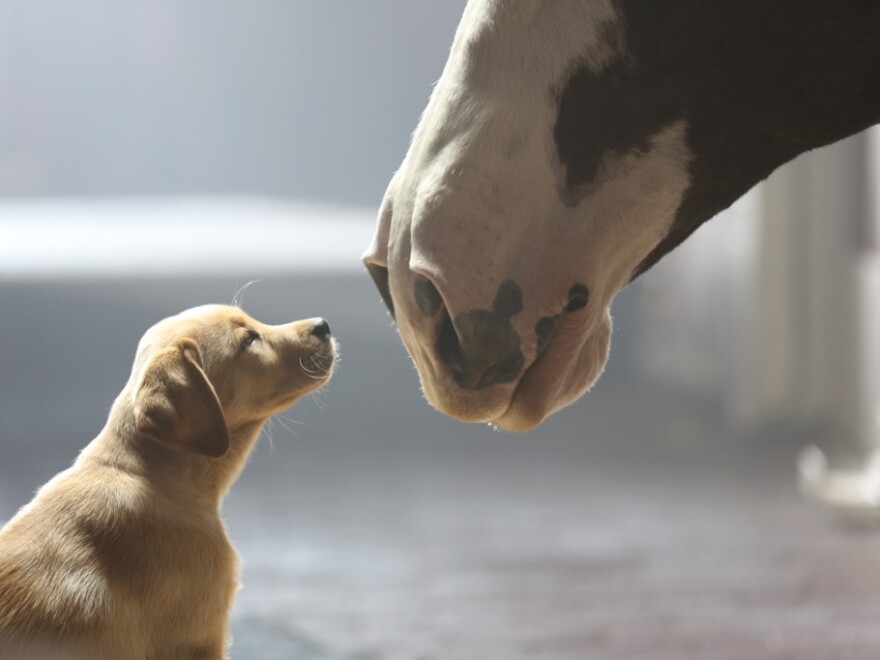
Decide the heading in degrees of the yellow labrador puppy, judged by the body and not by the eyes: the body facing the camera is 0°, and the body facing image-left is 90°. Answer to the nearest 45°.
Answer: approximately 270°

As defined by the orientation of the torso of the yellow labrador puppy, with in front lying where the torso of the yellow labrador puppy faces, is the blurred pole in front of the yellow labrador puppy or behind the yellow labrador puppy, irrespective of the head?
in front
